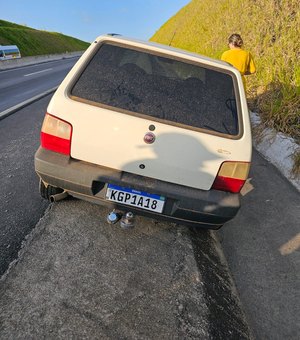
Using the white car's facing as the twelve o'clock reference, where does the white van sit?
The white van is roughly at 11 o'clock from the white car.

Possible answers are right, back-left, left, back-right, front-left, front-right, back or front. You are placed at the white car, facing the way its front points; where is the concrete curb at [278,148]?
front-right

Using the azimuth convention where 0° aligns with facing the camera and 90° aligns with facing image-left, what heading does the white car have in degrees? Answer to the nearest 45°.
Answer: approximately 180°
